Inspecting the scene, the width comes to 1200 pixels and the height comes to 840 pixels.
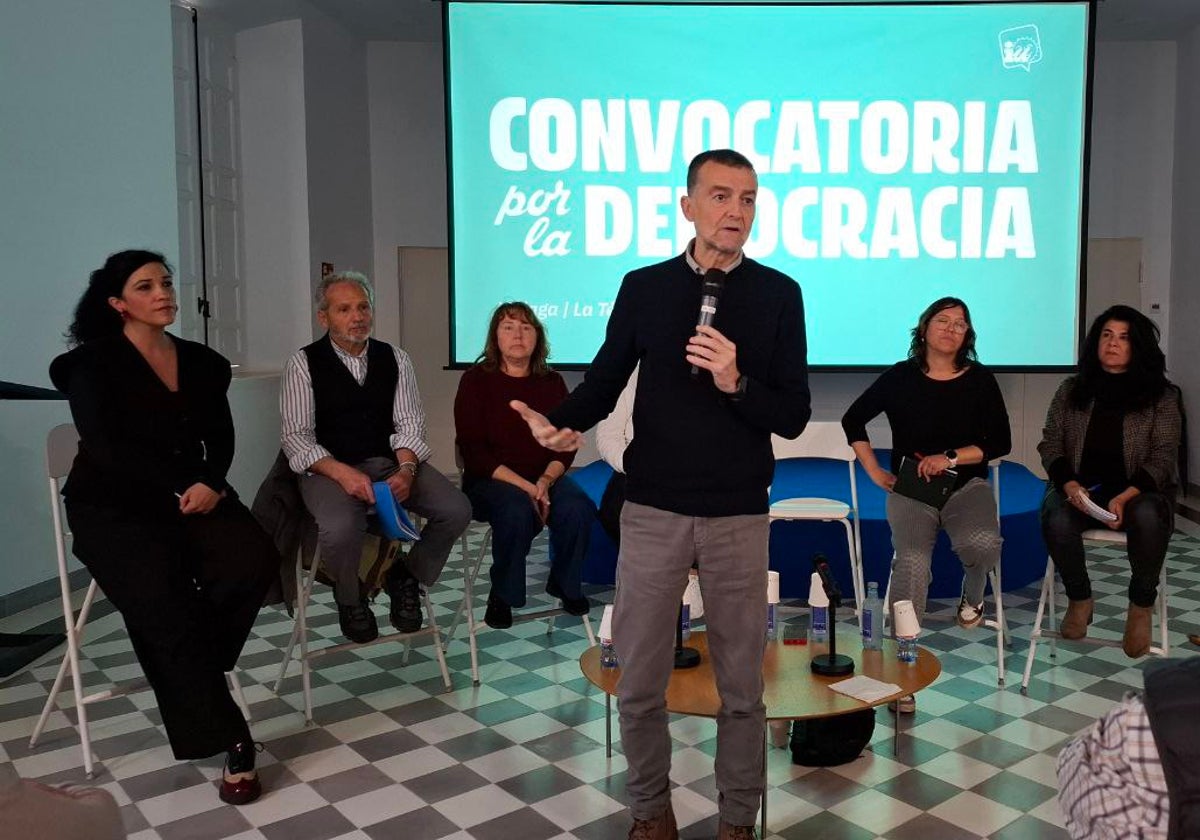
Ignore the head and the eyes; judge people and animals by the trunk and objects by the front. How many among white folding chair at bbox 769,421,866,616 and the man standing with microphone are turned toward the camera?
2

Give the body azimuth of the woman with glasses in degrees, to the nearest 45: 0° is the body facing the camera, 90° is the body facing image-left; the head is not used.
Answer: approximately 0°

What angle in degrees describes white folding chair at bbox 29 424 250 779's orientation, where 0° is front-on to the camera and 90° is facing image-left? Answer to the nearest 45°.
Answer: approximately 315°

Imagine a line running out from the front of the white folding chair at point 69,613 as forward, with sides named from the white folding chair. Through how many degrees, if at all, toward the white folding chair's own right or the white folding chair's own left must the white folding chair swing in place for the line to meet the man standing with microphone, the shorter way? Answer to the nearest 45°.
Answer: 0° — it already faces them

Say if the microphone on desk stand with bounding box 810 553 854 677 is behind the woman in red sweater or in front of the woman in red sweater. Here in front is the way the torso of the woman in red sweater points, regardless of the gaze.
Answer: in front

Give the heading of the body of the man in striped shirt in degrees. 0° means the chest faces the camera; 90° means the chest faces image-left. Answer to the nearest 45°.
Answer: approximately 315°
